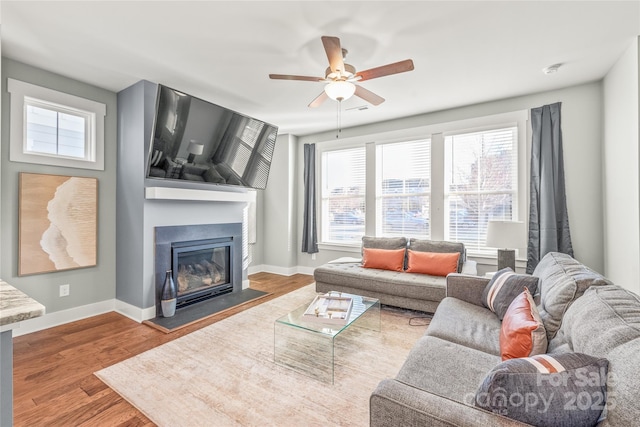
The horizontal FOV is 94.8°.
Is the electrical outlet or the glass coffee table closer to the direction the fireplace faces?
the glass coffee table

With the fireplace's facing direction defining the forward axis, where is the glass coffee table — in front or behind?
in front

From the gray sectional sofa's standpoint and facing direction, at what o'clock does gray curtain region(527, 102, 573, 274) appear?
The gray curtain is roughly at 3 o'clock from the gray sectional sofa.

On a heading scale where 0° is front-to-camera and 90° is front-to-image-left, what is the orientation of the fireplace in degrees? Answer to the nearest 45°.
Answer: approximately 315°

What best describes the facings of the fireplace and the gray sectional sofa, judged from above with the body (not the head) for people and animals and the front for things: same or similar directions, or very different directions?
very different directions

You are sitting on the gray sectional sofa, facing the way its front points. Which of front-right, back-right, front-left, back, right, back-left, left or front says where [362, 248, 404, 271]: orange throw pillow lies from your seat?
front-right

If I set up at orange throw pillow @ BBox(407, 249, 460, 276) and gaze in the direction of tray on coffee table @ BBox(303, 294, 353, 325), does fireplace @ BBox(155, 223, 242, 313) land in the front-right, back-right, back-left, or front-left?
front-right

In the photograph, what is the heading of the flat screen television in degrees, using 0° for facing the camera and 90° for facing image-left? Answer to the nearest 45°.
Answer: approximately 315°

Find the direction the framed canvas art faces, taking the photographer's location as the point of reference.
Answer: facing the viewer and to the right of the viewer

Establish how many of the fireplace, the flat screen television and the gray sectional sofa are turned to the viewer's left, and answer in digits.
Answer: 1

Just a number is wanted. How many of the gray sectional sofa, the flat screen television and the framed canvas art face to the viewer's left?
1

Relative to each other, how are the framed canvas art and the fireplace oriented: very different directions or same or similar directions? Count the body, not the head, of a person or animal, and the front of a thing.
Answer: same or similar directions

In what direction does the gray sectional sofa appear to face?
to the viewer's left

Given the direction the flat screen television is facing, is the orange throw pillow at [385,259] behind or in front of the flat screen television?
in front

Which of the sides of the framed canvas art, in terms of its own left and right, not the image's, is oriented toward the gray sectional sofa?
front

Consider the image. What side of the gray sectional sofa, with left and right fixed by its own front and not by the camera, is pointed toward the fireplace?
front

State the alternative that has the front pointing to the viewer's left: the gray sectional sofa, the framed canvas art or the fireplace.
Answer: the gray sectional sofa

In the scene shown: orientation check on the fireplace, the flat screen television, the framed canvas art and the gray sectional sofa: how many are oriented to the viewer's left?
1

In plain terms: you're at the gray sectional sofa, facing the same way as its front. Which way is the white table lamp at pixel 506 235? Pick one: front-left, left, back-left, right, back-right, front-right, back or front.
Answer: right
